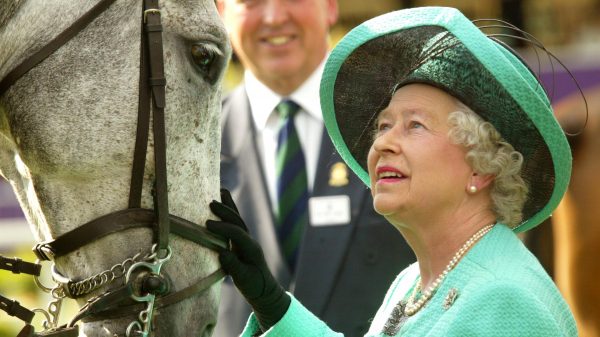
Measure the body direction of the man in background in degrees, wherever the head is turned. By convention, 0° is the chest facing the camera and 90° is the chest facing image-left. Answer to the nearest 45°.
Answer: approximately 0°

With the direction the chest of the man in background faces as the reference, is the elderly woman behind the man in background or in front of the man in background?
in front

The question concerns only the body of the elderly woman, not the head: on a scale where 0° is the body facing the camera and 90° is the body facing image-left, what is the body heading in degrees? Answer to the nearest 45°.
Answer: approximately 45°

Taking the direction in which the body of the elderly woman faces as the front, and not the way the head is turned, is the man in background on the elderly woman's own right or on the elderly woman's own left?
on the elderly woman's own right

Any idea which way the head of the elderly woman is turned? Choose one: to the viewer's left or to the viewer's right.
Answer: to the viewer's left

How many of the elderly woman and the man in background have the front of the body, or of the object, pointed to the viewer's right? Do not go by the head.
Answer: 0
